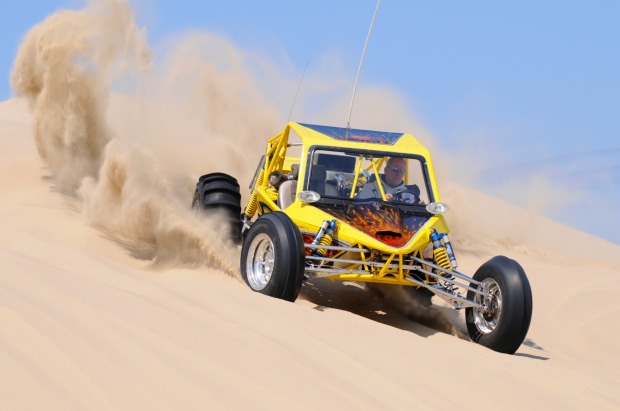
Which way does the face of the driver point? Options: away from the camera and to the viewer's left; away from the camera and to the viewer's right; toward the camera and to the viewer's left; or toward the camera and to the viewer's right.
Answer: toward the camera and to the viewer's right

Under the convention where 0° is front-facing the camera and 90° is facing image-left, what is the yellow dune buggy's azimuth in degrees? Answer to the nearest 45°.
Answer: approximately 315°
